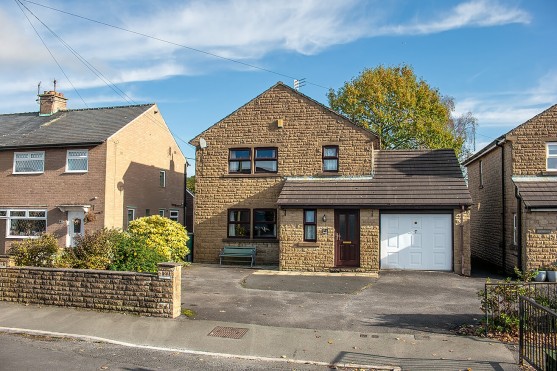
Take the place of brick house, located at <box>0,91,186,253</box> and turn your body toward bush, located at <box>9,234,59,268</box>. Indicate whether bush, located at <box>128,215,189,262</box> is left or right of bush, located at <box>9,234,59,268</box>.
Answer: left

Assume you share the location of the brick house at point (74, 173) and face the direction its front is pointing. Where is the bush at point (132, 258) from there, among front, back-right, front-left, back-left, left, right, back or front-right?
front-left

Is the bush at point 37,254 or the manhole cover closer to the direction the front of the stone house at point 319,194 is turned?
the manhole cover

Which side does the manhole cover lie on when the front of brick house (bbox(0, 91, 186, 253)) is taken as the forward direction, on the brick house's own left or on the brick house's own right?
on the brick house's own left

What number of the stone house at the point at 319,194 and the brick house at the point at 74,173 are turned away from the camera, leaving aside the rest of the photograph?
0

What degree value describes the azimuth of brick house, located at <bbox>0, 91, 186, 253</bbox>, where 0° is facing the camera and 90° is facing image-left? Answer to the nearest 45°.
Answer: approximately 45°

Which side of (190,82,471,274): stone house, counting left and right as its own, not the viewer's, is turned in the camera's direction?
front

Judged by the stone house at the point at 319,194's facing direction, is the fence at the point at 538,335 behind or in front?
in front

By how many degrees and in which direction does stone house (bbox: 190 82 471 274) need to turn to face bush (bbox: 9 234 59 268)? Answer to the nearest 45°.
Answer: approximately 45° to its right

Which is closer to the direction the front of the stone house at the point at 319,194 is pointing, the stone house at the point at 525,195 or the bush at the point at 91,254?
the bush

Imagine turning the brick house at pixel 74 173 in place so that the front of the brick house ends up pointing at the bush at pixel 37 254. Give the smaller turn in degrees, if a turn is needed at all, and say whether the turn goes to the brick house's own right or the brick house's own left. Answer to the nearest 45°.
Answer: approximately 45° to the brick house's own left

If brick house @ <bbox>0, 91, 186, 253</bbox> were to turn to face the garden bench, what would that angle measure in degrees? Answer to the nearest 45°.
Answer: approximately 90° to its left

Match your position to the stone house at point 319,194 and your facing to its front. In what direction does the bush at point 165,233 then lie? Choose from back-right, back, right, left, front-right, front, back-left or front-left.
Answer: right

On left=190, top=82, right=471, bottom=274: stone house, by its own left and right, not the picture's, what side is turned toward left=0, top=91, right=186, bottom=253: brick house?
right

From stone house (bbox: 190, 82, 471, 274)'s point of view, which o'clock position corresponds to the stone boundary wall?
The stone boundary wall is roughly at 1 o'clock from the stone house.
